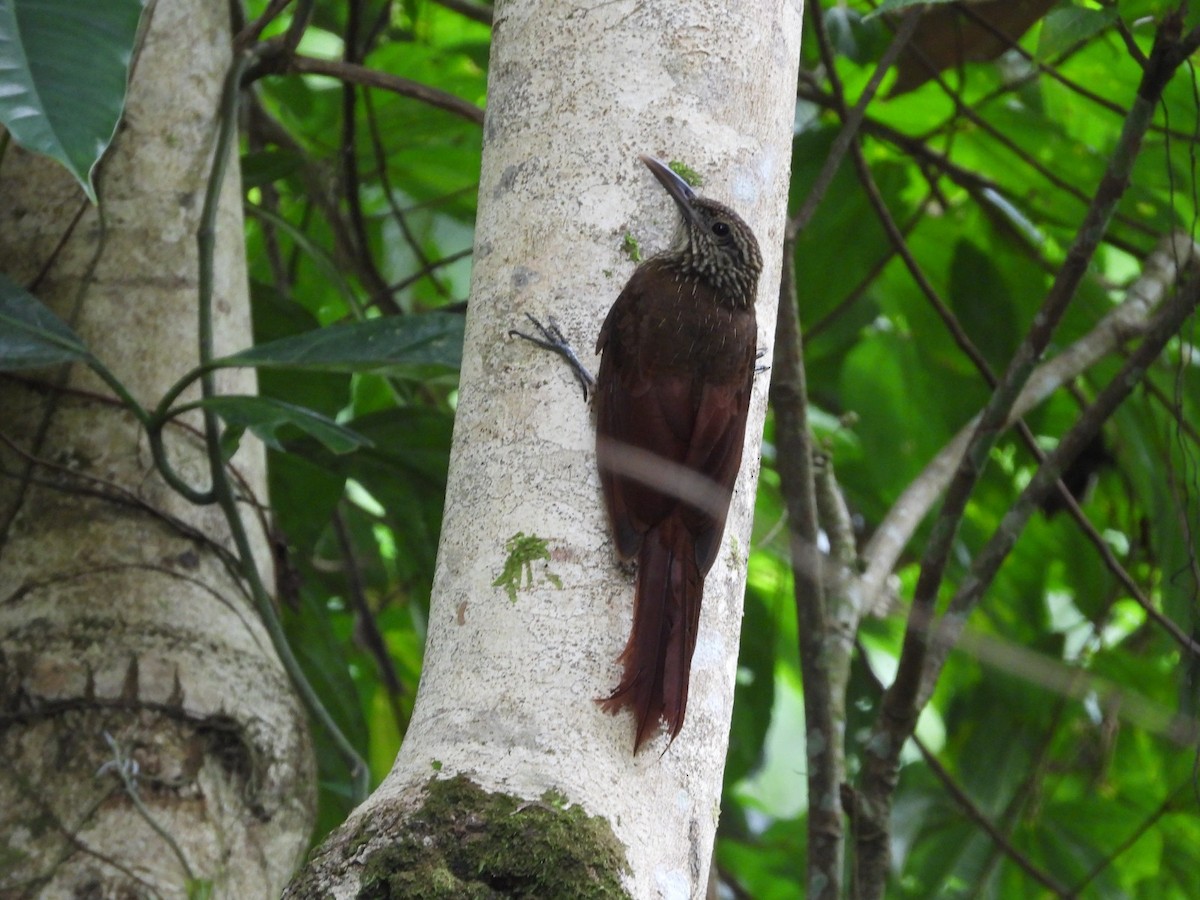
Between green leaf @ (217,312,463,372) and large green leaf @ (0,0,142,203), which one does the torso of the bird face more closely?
the green leaf

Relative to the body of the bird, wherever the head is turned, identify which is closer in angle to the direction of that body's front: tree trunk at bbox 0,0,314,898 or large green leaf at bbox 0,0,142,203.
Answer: the tree trunk

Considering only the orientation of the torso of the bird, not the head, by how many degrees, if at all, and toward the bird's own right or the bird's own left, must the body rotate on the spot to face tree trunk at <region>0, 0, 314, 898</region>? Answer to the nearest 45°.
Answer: approximately 45° to the bird's own left

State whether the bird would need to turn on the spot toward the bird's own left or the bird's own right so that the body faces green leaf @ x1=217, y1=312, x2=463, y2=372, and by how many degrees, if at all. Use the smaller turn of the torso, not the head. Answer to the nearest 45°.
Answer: approximately 45° to the bird's own left

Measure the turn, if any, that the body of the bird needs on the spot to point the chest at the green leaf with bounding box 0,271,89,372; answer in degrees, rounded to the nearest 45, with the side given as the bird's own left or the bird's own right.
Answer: approximately 90° to the bird's own left

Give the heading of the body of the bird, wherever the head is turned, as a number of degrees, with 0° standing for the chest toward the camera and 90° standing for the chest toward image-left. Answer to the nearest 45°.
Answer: approximately 180°

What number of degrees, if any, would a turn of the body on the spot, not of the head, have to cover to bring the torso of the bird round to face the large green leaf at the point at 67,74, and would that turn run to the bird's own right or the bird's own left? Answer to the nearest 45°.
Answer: approximately 90° to the bird's own left

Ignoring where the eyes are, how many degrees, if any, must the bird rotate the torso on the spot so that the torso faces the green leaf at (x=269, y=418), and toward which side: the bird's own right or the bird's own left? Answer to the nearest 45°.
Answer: approximately 45° to the bird's own left
